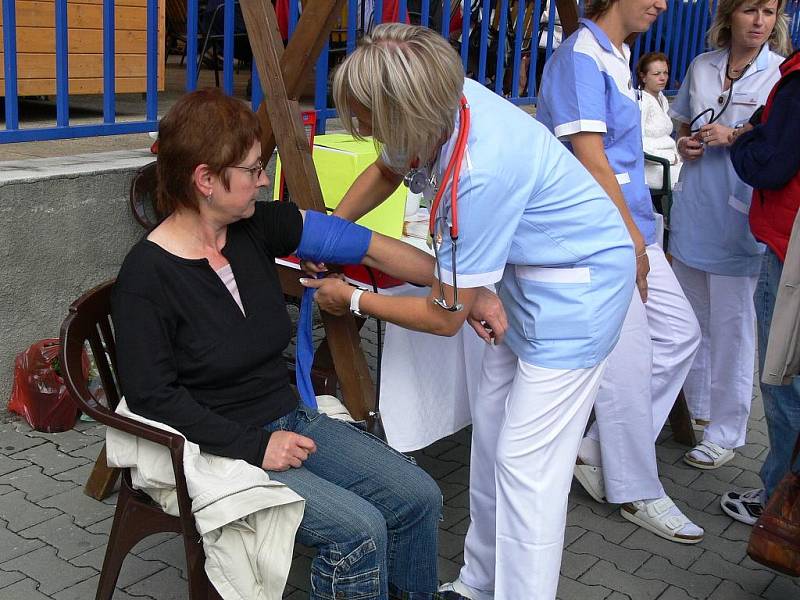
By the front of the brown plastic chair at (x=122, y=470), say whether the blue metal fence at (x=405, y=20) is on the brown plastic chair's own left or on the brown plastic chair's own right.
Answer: on the brown plastic chair's own left

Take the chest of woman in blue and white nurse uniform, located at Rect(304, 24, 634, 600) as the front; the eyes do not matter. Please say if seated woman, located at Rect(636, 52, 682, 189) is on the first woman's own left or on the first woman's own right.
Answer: on the first woman's own right

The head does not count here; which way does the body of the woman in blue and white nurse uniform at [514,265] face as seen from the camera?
to the viewer's left

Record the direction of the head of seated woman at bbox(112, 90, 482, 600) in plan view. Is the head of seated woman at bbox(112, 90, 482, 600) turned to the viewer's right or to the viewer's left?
to the viewer's right

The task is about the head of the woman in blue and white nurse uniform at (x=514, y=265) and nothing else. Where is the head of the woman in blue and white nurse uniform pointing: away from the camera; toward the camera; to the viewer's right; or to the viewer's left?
to the viewer's left

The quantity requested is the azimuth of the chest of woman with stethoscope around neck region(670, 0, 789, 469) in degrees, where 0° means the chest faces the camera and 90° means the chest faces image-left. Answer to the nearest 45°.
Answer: approximately 45°
